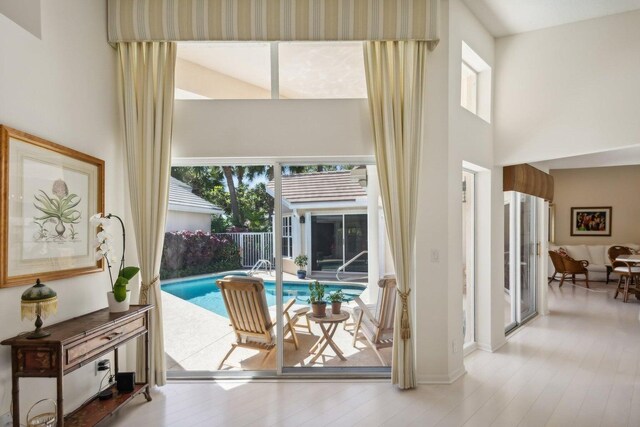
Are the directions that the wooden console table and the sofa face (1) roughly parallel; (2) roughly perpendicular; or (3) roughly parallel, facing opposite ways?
roughly perpendicular

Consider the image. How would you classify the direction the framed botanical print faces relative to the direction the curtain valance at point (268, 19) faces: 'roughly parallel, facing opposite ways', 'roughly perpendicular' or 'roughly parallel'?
roughly perpendicular

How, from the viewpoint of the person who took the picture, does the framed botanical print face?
facing the viewer and to the right of the viewer

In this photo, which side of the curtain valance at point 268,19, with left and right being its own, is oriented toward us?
front

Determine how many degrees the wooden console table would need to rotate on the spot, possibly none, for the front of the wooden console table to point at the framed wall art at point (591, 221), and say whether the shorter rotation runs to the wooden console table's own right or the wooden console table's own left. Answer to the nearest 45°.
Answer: approximately 45° to the wooden console table's own left

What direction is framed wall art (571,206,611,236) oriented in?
toward the camera

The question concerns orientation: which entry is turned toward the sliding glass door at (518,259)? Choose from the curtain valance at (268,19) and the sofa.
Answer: the sofa

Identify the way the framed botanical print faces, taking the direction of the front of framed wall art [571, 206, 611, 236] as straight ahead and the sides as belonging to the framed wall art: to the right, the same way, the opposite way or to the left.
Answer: to the left

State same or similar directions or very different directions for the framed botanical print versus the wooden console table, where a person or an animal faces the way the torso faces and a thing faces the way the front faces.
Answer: same or similar directions

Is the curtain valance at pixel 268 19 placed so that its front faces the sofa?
no

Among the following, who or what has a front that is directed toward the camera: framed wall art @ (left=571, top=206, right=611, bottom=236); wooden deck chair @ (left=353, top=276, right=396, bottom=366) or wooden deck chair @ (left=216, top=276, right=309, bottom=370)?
the framed wall art
